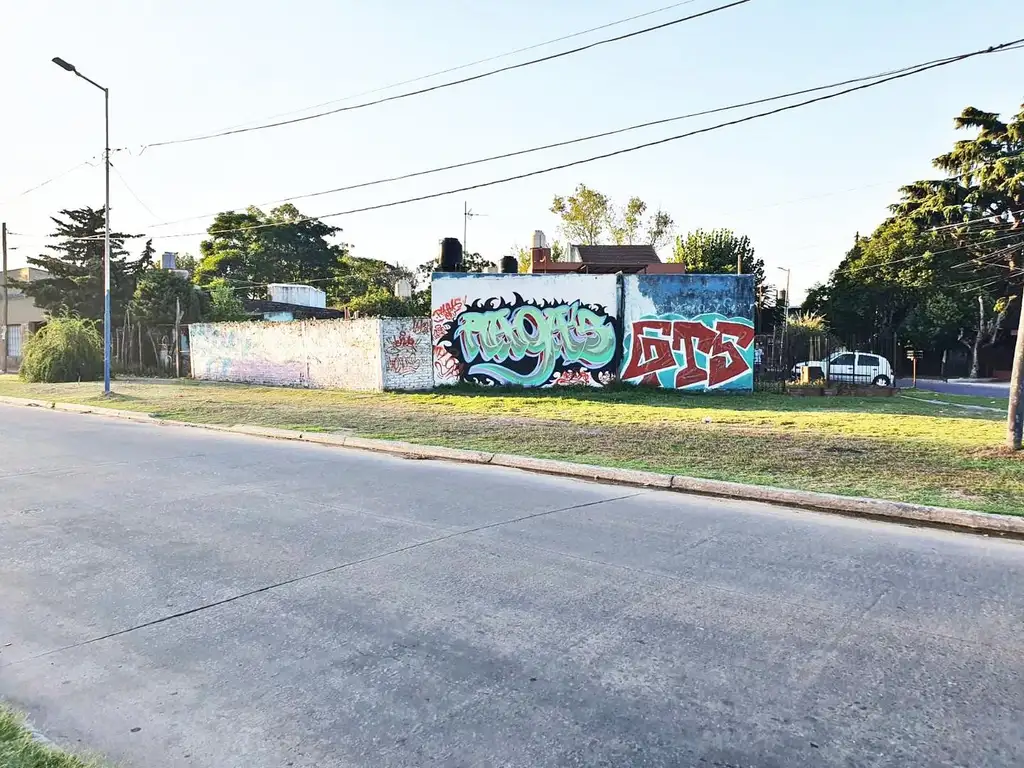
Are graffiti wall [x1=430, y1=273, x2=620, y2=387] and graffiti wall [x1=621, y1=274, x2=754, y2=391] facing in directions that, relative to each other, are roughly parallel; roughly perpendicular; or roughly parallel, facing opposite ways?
roughly parallel

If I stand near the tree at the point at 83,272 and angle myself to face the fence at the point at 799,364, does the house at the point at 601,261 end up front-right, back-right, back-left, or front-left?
front-left

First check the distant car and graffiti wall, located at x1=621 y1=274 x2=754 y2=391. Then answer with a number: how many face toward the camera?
1

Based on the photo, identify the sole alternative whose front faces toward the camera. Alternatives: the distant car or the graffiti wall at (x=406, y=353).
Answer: the graffiti wall

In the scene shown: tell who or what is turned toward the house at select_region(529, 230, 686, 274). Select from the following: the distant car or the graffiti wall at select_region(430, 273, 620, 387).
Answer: the distant car

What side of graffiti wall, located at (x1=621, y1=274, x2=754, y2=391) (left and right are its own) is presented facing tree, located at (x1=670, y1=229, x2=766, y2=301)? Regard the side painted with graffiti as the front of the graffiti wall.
back

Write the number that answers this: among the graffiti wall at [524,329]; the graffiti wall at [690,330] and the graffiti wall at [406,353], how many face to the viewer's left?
0

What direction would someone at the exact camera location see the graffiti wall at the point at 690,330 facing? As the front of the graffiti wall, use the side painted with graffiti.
facing the viewer

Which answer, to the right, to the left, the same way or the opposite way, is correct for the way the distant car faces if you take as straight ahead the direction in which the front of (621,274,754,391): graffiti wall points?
to the right

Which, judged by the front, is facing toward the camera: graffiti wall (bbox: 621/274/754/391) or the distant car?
the graffiti wall

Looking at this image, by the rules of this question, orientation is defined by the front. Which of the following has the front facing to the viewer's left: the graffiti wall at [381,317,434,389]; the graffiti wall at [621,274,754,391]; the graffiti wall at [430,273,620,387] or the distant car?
the distant car

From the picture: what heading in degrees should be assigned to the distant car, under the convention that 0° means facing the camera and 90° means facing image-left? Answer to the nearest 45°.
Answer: approximately 90°
